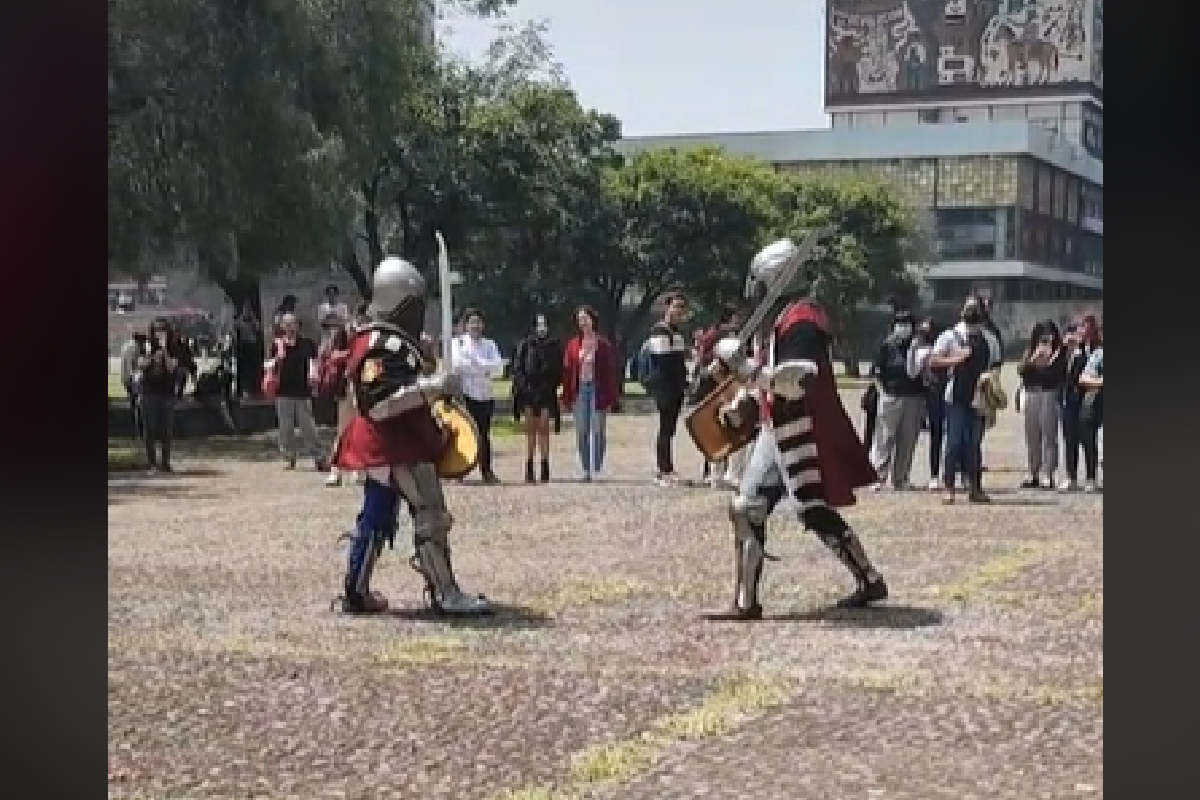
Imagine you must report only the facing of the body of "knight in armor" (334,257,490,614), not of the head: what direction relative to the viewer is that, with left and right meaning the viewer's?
facing to the right of the viewer

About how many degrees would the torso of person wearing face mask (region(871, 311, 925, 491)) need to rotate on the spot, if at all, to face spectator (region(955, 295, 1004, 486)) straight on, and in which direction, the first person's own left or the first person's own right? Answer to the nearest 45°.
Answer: approximately 45° to the first person's own left

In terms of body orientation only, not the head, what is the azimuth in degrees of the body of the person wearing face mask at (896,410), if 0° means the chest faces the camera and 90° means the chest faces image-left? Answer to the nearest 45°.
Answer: approximately 0°

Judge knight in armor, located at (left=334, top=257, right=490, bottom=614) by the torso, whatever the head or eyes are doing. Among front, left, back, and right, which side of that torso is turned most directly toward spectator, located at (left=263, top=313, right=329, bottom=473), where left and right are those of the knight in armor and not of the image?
left

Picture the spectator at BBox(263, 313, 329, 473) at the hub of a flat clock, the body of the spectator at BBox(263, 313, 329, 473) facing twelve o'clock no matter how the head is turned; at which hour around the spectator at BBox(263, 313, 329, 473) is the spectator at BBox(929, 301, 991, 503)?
the spectator at BBox(929, 301, 991, 503) is roughly at 10 o'clock from the spectator at BBox(263, 313, 329, 473).

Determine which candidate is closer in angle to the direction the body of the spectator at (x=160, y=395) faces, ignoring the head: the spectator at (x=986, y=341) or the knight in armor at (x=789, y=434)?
the knight in armor

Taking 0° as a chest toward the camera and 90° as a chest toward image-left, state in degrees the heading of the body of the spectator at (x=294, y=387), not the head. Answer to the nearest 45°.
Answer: approximately 0°

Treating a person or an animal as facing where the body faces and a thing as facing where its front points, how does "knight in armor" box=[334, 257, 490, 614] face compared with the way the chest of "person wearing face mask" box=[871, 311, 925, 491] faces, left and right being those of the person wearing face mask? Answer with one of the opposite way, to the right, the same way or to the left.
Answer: to the left

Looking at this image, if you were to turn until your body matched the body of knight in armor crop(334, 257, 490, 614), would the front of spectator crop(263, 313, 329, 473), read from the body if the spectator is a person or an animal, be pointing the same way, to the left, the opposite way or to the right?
to the right

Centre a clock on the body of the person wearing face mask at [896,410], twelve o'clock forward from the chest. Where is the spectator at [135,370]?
The spectator is roughly at 3 o'clock from the person wearing face mask.

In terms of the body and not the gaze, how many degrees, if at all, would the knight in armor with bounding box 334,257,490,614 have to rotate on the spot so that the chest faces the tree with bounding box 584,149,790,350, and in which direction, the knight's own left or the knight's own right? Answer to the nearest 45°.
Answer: approximately 45° to the knight's own left
